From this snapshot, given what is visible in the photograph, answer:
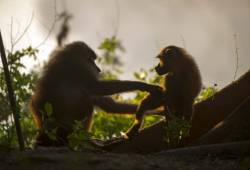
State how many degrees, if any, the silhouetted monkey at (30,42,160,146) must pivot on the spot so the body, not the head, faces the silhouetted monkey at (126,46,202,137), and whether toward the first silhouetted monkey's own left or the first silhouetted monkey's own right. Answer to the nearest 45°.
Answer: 0° — it already faces it

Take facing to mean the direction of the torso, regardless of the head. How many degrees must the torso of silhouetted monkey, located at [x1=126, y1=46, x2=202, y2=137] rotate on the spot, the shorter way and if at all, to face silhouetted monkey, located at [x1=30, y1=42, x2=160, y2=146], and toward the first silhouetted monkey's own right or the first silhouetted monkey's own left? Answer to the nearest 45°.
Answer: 0° — it already faces it

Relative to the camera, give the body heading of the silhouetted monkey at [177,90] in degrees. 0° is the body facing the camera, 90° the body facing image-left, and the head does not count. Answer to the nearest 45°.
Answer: approximately 90°

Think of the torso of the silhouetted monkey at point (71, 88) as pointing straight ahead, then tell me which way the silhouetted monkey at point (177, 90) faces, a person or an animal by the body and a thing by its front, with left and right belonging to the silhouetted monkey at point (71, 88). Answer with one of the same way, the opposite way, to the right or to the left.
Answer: the opposite way

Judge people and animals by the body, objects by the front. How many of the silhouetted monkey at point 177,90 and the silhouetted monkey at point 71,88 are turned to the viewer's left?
1

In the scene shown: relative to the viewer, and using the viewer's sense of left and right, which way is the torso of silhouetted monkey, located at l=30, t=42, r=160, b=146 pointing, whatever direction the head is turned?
facing to the right of the viewer
